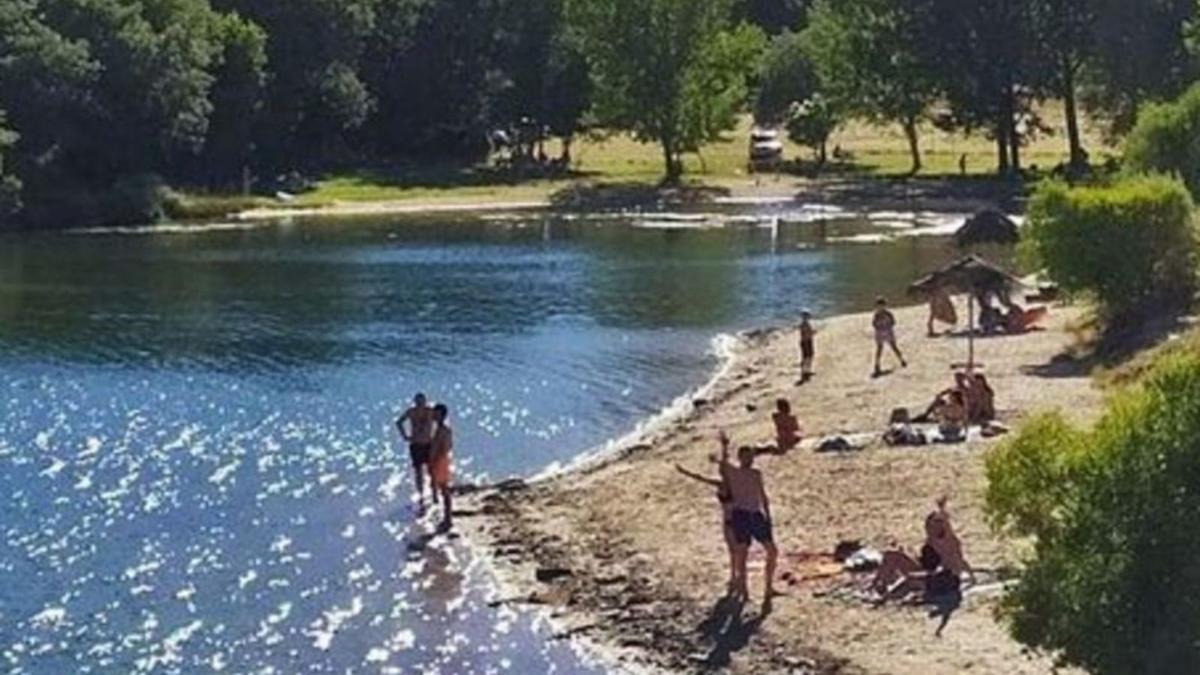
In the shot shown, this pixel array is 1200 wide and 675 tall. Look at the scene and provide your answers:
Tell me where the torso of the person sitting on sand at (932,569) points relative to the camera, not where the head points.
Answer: to the viewer's left

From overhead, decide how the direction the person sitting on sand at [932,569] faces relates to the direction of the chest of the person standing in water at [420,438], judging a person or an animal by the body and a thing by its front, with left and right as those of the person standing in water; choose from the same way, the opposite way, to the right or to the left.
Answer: to the left

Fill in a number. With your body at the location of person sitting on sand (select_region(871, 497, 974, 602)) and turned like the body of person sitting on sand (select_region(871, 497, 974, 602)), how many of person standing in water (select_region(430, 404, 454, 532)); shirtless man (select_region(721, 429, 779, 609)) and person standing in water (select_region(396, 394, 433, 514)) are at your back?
0

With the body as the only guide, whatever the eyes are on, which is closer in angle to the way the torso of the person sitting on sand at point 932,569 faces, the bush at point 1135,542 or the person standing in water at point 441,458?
the person standing in water

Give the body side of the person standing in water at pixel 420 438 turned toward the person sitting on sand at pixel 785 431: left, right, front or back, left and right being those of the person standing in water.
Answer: right

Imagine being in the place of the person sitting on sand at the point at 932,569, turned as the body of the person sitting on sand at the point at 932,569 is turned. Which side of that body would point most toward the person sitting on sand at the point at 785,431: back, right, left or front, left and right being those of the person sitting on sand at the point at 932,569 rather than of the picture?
right

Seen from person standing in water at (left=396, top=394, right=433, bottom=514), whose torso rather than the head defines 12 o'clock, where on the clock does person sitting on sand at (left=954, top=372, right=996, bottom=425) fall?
The person sitting on sand is roughly at 3 o'clock from the person standing in water.

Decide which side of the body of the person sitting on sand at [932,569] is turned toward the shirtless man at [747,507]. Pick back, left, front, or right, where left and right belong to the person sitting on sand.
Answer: front

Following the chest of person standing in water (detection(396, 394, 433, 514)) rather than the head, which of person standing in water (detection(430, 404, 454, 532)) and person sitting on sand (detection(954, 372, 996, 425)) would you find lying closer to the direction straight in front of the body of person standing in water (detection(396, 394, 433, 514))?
the person sitting on sand

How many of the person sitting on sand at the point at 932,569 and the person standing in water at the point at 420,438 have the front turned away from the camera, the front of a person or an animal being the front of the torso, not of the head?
1

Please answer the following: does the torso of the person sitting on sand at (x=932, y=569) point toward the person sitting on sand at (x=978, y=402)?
no
